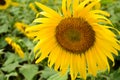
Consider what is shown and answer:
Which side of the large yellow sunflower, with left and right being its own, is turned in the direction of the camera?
front

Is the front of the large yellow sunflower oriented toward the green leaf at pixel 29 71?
no

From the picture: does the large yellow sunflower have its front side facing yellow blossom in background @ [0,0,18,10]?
no

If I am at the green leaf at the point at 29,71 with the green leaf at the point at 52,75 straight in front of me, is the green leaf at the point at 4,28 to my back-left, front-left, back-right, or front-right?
back-left
